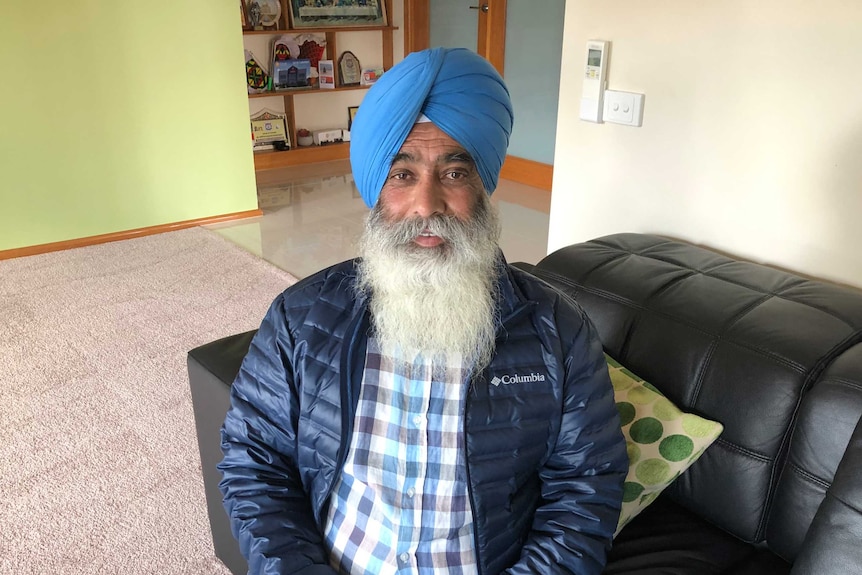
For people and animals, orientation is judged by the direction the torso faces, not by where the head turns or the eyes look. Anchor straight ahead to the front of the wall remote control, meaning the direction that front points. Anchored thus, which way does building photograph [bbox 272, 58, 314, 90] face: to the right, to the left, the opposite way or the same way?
to the left

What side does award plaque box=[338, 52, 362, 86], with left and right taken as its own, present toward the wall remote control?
front

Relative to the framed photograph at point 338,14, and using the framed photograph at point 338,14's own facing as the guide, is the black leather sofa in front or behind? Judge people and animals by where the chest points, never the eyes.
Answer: in front

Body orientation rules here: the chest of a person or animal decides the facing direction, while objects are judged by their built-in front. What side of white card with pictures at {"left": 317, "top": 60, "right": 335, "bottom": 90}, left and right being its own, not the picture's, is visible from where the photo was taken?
front

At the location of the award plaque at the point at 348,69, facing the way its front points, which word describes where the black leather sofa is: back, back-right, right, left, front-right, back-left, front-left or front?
front

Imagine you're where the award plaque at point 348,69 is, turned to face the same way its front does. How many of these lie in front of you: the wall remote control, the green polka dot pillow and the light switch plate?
3

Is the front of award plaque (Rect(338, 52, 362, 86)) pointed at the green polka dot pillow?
yes

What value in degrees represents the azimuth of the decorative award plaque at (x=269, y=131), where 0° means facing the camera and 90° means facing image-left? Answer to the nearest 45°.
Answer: approximately 0°

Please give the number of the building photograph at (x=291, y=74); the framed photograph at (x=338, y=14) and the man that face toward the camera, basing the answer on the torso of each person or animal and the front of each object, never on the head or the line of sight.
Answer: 3

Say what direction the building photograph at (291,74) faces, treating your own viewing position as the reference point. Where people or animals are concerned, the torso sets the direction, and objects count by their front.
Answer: facing the viewer

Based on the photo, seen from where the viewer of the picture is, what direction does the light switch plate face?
facing the viewer and to the left of the viewer

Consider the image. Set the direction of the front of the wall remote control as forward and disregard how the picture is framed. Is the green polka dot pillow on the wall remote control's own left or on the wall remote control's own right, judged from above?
on the wall remote control's own left

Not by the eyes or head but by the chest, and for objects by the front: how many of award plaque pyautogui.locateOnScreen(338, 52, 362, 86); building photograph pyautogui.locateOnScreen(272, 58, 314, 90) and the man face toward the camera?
3

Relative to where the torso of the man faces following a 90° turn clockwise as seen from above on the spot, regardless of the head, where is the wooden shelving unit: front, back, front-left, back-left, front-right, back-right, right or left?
right
